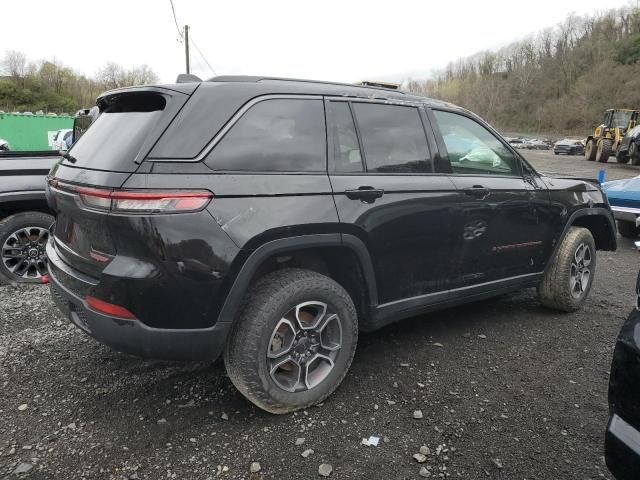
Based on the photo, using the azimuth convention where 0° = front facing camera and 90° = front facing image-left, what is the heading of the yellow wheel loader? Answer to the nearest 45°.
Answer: approximately 315°

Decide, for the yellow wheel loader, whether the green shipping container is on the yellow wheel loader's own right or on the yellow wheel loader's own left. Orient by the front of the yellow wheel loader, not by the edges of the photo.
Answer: on the yellow wheel loader's own right

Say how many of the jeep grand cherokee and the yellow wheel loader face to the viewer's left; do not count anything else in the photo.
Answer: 0

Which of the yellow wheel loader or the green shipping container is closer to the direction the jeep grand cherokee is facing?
the yellow wheel loader

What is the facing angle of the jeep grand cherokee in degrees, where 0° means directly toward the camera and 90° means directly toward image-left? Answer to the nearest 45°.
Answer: approximately 225°

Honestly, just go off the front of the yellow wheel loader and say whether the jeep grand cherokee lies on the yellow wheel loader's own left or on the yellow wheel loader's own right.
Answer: on the yellow wheel loader's own right

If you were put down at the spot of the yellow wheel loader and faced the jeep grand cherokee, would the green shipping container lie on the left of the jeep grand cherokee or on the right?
right

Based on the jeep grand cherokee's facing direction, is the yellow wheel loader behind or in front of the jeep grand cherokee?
in front

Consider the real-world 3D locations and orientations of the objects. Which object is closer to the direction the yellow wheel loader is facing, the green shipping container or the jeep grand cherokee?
the jeep grand cherokee
